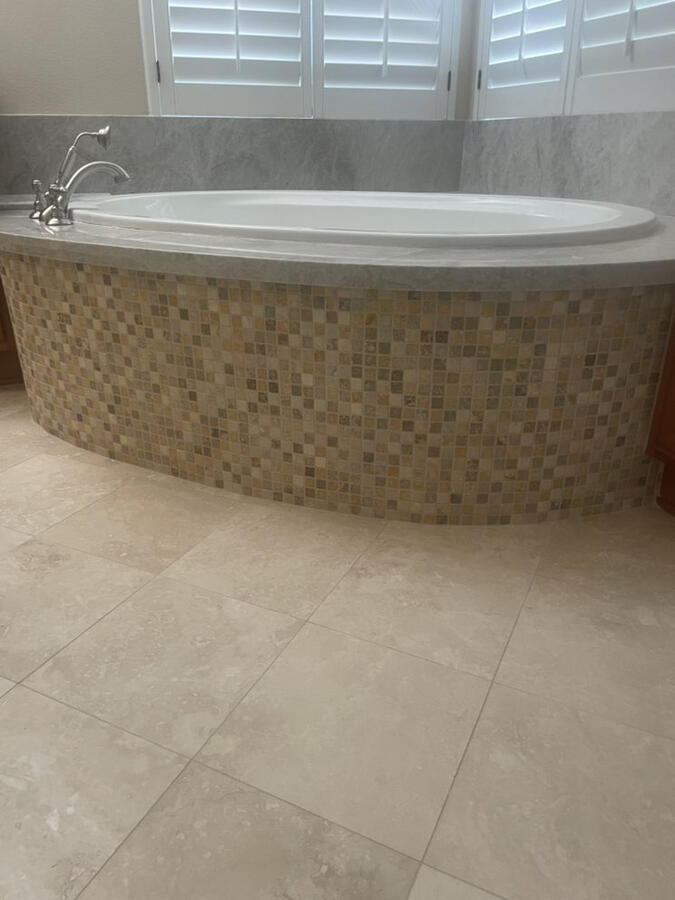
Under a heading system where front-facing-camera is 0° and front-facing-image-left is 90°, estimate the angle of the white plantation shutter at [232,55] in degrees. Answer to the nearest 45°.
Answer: approximately 0°

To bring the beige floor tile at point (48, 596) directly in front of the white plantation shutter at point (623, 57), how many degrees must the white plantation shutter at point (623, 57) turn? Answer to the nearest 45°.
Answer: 0° — it already faces it

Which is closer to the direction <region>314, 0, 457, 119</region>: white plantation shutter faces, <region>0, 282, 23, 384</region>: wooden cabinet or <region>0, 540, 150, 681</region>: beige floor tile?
the beige floor tile

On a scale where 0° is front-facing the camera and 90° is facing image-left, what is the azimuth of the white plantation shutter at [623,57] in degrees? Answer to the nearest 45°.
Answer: approximately 45°

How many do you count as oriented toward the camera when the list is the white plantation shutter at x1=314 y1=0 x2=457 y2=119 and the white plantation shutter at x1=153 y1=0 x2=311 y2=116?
2

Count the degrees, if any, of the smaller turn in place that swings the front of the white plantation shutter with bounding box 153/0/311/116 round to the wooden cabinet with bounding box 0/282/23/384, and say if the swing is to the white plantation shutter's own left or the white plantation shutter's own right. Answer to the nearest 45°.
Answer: approximately 45° to the white plantation shutter's own right

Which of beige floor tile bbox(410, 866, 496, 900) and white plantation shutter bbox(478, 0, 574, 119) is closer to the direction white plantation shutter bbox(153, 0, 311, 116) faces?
the beige floor tile
